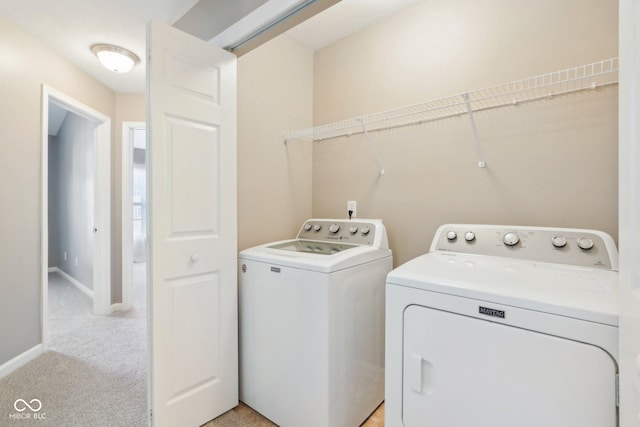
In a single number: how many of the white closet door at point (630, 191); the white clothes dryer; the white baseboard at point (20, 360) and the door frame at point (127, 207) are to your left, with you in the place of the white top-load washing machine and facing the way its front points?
2

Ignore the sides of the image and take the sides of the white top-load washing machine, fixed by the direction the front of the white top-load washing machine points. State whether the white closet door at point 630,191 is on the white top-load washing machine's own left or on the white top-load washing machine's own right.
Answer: on the white top-load washing machine's own left

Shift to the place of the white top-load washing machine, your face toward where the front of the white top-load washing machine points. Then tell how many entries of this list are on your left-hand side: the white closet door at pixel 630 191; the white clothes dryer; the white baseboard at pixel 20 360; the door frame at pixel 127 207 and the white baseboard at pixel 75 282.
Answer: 2

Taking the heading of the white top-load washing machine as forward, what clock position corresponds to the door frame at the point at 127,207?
The door frame is roughly at 3 o'clock from the white top-load washing machine.

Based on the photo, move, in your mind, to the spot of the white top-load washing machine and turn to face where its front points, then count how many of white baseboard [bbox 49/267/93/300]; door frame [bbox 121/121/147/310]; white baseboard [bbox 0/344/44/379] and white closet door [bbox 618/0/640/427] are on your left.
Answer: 1

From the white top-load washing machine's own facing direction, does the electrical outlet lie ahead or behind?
behind

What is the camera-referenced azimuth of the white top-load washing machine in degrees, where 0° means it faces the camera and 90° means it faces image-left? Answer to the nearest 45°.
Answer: approximately 45°

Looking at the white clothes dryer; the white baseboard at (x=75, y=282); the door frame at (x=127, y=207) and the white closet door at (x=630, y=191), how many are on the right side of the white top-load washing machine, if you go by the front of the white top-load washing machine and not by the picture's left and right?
2

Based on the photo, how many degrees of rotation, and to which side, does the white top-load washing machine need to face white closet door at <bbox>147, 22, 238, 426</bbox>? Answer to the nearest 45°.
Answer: approximately 45° to its right

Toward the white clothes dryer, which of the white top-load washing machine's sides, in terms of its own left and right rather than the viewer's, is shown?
left

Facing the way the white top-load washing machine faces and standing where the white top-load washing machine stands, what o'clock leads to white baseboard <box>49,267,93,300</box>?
The white baseboard is roughly at 3 o'clock from the white top-load washing machine.
